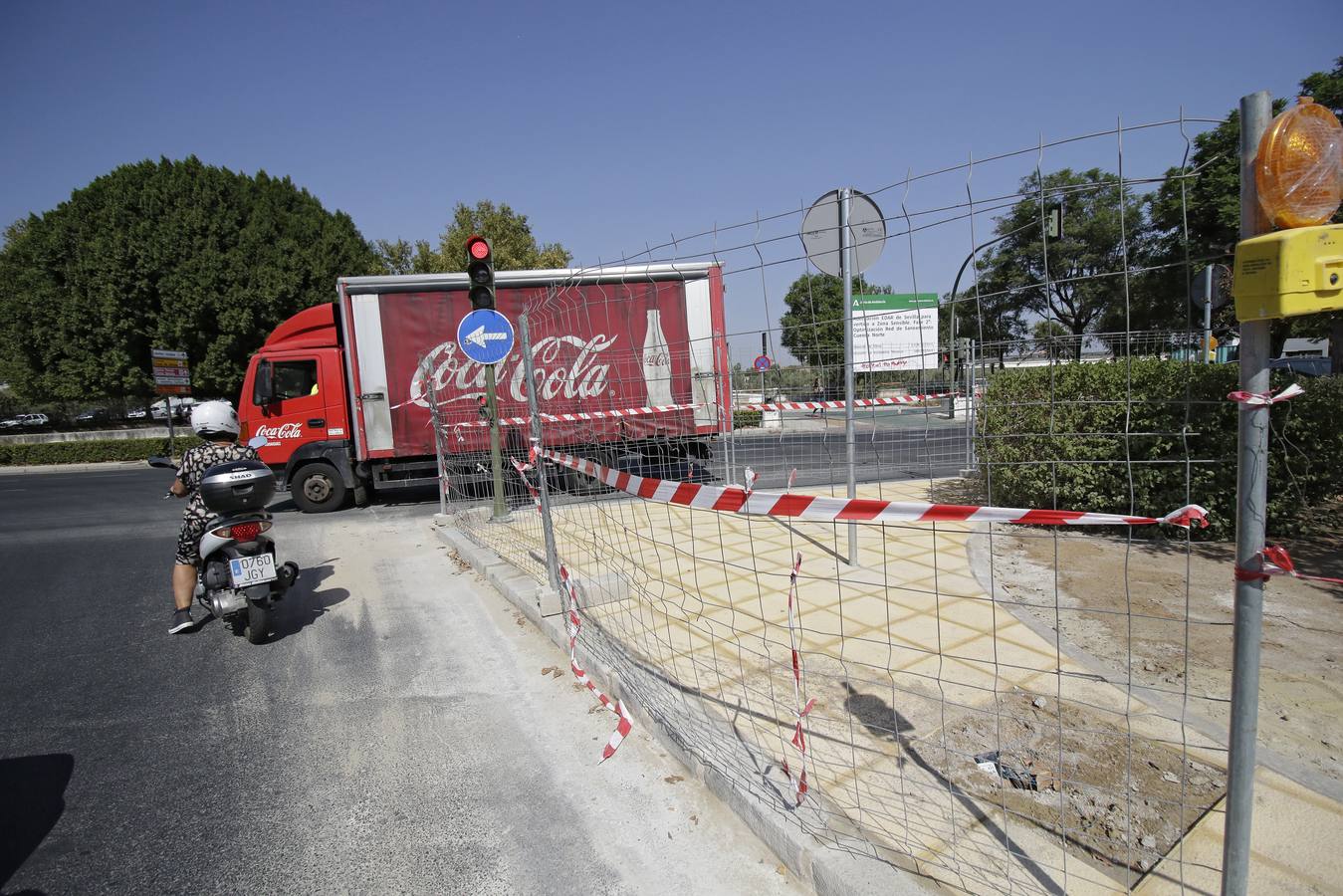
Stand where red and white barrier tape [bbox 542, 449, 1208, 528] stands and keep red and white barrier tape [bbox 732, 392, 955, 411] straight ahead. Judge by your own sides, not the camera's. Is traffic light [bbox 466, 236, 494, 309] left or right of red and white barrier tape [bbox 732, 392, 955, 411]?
left

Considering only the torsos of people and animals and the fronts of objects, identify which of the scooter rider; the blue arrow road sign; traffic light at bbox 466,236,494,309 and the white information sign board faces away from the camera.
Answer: the scooter rider

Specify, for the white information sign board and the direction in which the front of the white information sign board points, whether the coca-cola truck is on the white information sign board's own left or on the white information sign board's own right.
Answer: on the white information sign board's own right

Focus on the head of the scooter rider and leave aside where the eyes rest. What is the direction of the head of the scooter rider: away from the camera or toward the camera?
away from the camera

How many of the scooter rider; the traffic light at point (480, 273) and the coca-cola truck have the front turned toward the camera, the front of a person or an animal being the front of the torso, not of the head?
1

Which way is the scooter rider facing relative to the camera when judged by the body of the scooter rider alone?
away from the camera

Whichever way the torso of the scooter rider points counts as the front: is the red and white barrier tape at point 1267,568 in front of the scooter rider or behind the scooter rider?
behind

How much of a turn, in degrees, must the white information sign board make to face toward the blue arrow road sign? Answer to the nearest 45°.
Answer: approximately 90° to its right

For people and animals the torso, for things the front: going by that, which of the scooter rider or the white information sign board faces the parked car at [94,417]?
the scooter rider

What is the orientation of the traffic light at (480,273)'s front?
toward the camera

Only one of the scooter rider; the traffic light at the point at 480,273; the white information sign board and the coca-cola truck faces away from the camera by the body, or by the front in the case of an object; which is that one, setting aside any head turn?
the scooter rider

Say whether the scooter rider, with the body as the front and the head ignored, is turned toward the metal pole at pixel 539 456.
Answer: no

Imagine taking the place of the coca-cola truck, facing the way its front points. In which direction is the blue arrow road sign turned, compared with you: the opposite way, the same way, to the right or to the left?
to the left

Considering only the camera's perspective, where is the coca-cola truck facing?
facing to the left of the viewer

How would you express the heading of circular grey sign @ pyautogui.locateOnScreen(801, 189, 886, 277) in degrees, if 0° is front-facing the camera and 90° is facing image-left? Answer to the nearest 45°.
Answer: approximately 180°

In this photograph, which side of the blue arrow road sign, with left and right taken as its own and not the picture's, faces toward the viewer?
front

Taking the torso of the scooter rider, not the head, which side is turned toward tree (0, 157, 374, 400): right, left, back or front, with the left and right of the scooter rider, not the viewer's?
front

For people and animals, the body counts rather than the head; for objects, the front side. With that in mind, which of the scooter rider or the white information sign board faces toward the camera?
the white information sign board
